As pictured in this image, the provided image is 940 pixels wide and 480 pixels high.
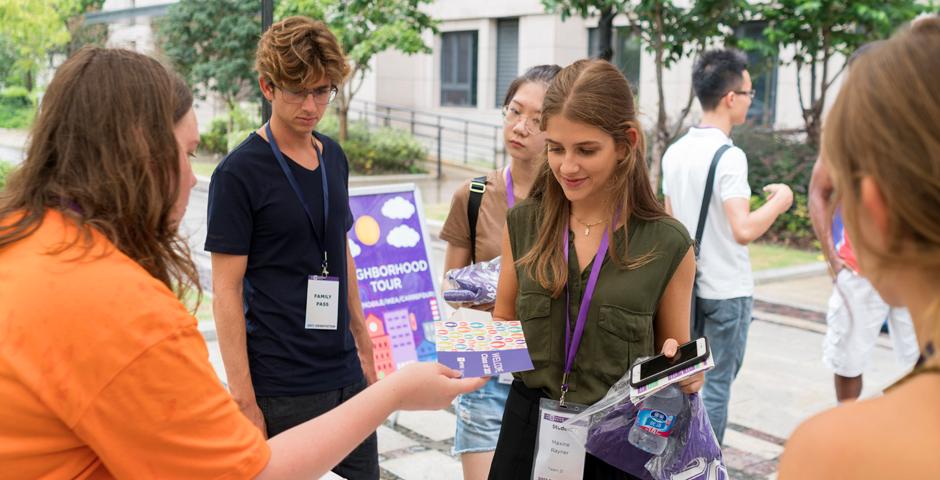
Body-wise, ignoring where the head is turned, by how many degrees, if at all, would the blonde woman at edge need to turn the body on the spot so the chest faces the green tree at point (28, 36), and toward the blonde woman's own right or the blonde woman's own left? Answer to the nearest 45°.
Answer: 0° — they already face it

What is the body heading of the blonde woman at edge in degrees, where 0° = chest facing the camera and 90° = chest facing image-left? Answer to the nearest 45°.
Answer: approximately 135°

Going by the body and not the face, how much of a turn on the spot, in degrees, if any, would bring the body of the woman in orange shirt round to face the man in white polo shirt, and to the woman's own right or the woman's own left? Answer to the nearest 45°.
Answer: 0° — they already face them

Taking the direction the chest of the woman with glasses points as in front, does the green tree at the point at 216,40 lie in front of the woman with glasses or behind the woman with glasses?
behind

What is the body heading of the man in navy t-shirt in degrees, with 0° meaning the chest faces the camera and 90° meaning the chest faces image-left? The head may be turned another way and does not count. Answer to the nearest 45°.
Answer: approximately 315°

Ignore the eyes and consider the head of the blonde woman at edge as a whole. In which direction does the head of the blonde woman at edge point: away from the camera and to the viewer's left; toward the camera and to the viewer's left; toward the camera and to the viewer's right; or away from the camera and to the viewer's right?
away from the camera and to the viewer's left

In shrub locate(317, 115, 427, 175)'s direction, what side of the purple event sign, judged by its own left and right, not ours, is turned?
back

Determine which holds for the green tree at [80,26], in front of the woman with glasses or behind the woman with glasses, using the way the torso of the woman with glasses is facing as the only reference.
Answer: behind

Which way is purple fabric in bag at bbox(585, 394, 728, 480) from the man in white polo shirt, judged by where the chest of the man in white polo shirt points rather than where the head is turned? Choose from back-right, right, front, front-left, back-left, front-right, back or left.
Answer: back-right
